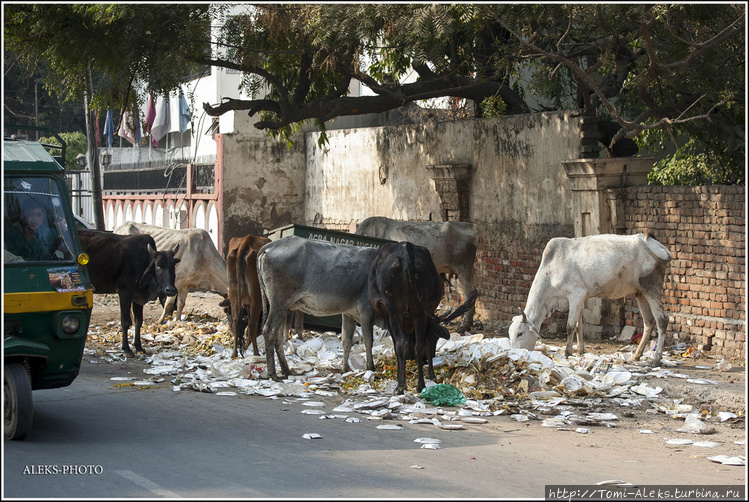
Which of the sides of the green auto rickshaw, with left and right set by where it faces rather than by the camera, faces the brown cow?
left

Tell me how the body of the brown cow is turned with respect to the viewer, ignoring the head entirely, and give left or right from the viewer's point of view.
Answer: facing away from the viewer

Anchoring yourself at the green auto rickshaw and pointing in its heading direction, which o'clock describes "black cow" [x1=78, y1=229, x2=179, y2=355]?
The black cow is roughly at 8 o'clock from the green auto rickshaw.

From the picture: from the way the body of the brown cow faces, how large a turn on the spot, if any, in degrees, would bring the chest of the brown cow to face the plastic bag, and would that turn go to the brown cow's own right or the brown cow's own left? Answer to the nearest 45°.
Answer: approximately 135° to the brown cow's own right

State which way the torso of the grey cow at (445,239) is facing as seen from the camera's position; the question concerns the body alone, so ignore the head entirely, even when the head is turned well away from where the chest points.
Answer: to the viewer's left

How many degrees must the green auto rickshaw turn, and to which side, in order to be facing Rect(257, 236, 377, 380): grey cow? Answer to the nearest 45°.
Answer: approximately 90° to its left

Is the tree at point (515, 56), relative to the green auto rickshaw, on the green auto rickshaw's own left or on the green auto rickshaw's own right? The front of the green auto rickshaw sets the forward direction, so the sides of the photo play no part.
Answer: on the green auto rickshaw's own left
